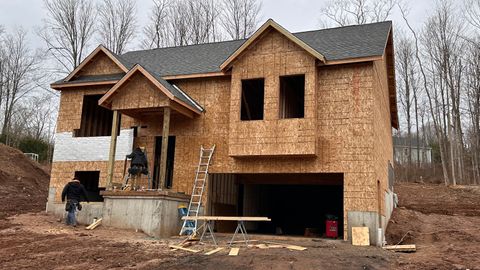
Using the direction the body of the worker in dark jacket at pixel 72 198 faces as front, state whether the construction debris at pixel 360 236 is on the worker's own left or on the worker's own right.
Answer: on the worker's own right

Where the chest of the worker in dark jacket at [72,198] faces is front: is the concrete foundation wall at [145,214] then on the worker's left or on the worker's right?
on the worker's right

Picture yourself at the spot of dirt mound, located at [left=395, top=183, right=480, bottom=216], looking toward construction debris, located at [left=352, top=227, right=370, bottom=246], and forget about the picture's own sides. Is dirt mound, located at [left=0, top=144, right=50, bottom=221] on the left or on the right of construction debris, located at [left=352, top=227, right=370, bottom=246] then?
right
